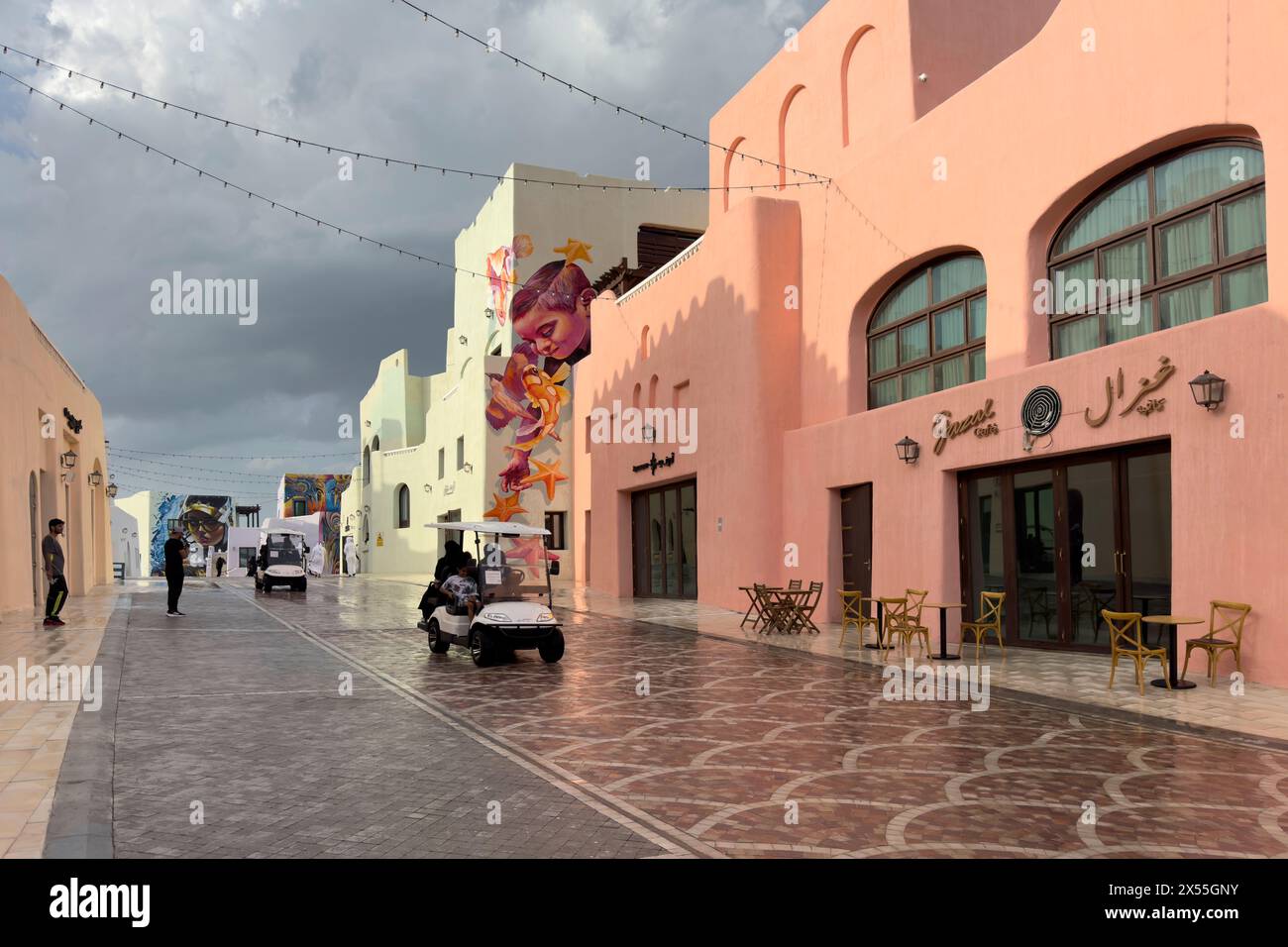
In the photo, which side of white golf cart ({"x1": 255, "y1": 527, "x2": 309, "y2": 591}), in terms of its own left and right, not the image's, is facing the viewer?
front

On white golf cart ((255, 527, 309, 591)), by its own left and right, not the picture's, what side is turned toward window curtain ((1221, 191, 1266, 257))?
front

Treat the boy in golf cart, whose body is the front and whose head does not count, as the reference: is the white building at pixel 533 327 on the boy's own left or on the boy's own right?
on the boy's own left

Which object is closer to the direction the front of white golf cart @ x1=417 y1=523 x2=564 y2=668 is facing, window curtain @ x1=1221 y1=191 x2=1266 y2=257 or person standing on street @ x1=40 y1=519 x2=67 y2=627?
the window curtain

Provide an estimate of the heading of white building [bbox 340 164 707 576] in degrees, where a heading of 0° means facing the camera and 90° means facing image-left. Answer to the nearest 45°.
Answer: approximately 45°

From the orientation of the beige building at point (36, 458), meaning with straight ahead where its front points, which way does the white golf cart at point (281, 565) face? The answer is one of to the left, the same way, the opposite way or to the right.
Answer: to the right

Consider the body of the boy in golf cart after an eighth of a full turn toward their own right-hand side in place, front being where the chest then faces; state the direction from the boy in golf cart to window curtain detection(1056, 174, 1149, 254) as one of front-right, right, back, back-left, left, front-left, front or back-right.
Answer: left

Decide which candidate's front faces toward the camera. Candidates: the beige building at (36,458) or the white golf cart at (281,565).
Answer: the white golf cart

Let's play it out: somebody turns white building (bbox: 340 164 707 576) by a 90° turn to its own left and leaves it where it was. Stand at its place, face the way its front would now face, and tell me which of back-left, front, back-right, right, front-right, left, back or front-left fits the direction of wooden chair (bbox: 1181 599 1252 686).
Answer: front-right

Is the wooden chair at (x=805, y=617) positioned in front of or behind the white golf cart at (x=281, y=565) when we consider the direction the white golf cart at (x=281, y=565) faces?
in front

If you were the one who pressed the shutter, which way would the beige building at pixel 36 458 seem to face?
facing to the right of the viewer
